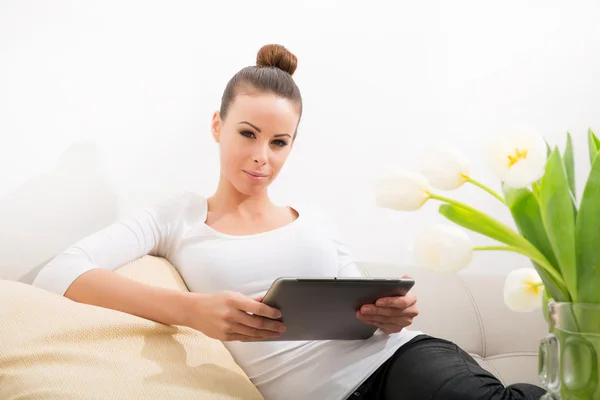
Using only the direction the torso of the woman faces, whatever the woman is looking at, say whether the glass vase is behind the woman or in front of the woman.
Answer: in front

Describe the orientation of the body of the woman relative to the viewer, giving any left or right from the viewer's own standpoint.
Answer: facing the viewer and to the right of the viewer
